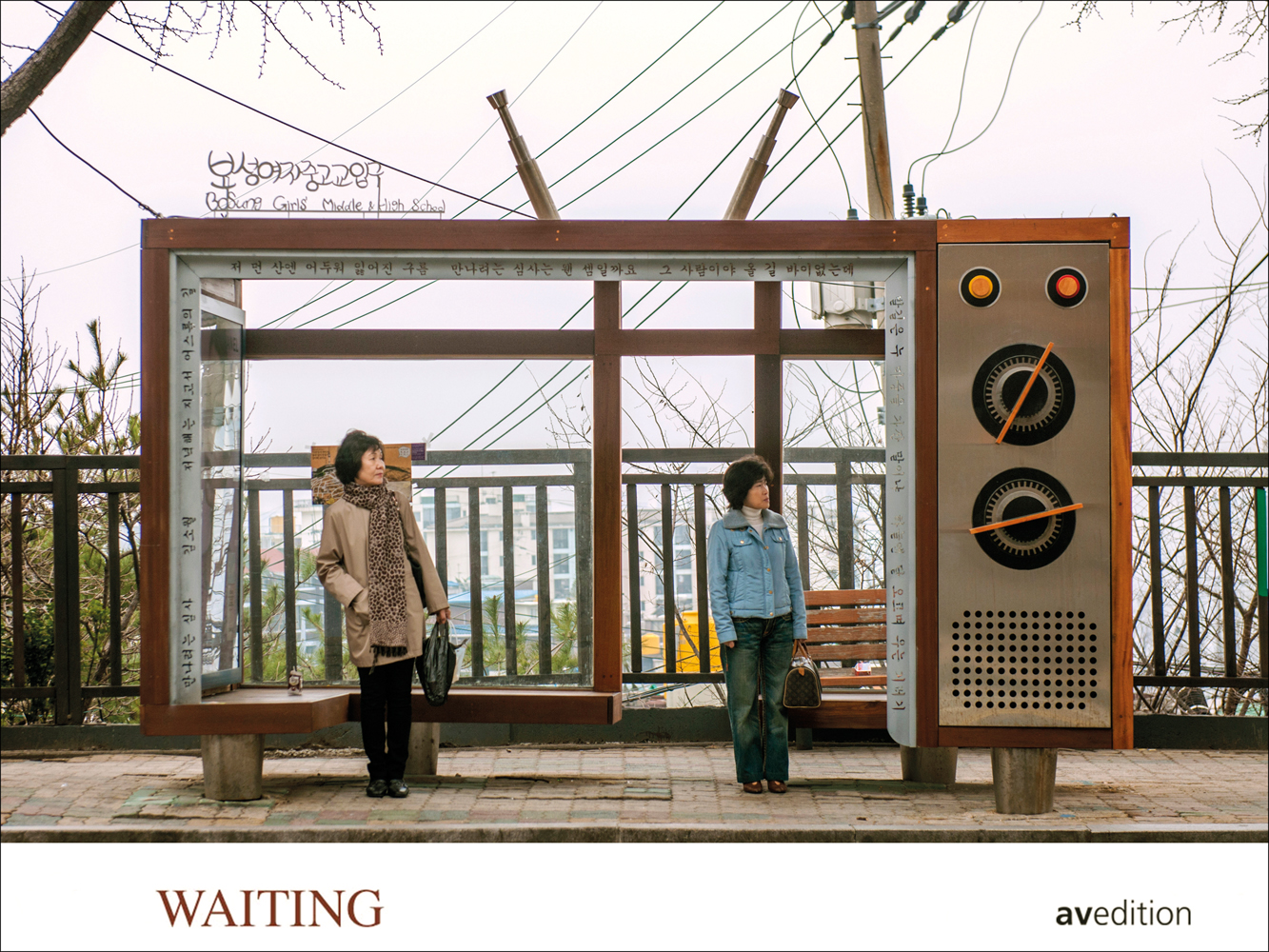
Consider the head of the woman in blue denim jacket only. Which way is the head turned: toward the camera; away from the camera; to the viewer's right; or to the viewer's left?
to the viewer's right

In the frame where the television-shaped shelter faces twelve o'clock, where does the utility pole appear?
The utility pole is roughly at 6 o'clock from the television-shaped shelter.

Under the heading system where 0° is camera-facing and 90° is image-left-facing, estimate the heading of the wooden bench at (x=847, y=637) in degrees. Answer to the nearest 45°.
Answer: approximately 0°

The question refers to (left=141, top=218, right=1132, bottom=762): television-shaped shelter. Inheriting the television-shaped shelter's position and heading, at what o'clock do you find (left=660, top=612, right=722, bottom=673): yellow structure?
The yellow structure is roughly at 5 o'clock from the television-shaped shelter.

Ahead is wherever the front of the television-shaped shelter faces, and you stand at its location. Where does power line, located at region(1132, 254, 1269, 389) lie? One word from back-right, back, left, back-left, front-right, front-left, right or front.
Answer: back-left

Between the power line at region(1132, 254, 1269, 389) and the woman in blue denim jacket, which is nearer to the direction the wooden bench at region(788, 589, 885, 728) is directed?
the woman in blue denim jacket

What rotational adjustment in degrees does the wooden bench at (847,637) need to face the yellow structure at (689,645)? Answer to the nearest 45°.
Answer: approximately 135° to its right

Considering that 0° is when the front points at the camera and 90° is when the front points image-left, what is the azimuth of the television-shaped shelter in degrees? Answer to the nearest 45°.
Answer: approximately 0°
